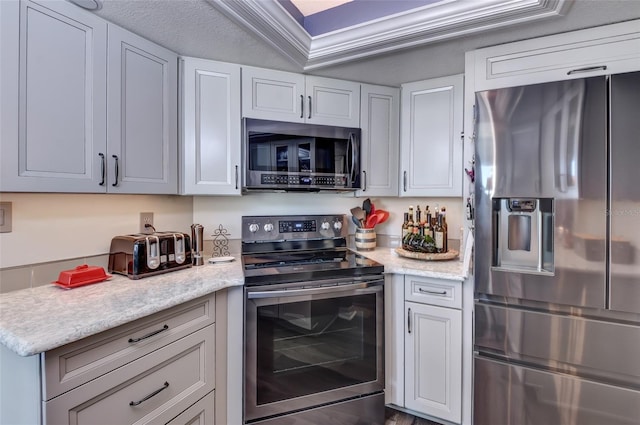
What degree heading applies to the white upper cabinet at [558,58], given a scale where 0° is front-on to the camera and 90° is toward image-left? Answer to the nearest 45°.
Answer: approximately 45°

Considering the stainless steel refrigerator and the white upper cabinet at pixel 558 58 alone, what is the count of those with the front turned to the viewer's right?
0

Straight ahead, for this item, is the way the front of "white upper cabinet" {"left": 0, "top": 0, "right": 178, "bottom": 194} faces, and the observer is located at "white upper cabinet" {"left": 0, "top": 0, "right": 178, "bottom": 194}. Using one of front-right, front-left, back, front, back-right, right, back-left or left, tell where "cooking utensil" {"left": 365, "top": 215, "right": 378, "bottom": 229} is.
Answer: front-left

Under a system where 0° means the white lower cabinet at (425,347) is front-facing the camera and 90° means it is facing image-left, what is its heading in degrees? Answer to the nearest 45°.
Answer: approximately 45°

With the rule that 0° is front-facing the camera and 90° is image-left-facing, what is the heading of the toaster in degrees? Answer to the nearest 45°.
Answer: approximately 315°

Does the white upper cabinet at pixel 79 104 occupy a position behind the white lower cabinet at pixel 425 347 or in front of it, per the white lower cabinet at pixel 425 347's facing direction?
in front

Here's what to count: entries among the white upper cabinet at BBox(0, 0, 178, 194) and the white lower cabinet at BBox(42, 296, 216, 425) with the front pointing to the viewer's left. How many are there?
0

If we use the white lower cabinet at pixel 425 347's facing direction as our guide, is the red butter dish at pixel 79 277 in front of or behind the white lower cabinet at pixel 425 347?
in front

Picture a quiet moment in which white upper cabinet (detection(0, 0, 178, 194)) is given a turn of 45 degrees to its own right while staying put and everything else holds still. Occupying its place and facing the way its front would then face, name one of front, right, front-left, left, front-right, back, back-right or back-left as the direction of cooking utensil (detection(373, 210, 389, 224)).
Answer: left

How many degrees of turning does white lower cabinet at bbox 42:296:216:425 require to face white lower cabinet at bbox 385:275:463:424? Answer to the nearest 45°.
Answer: approximately 45° to its left
